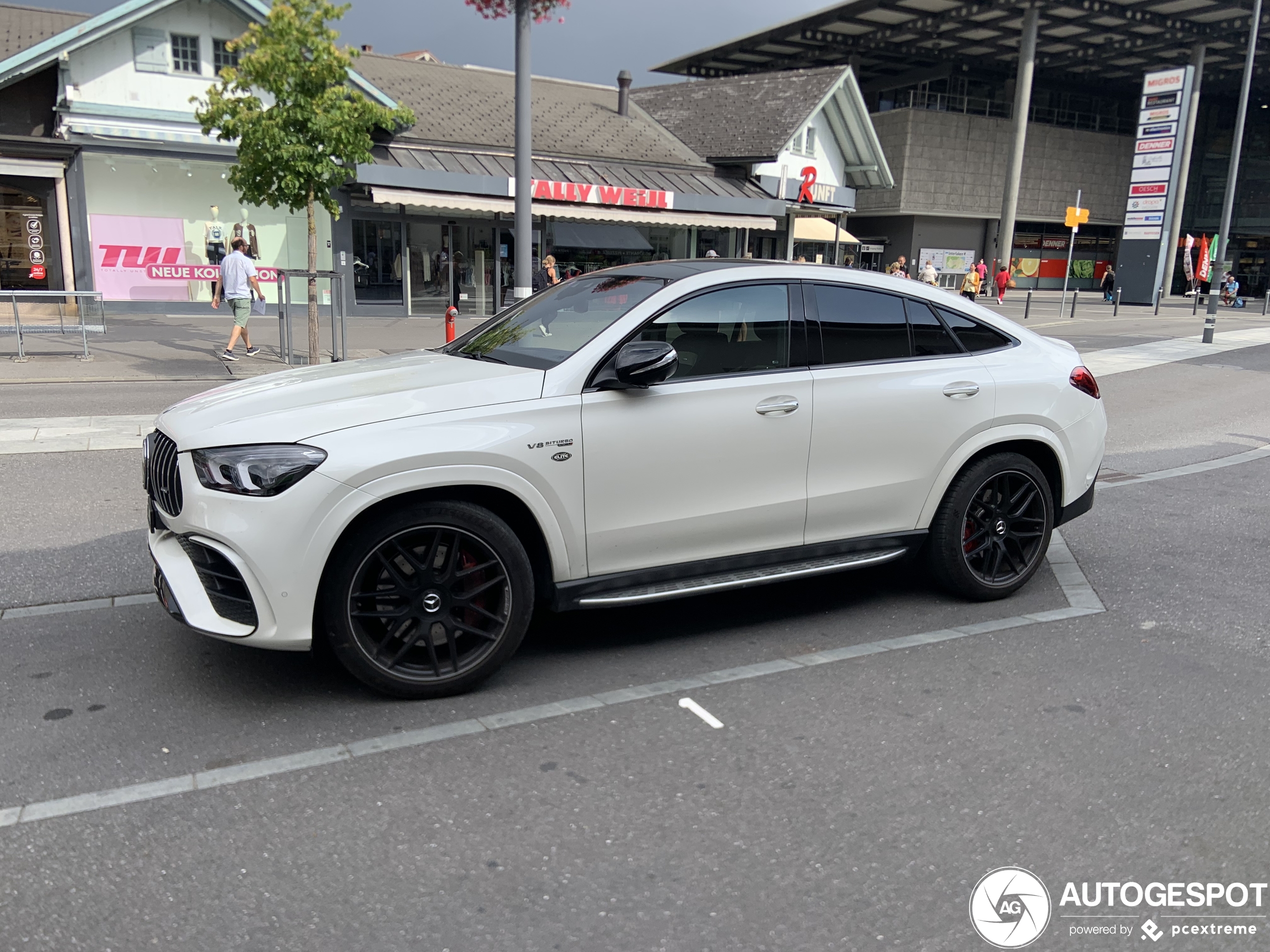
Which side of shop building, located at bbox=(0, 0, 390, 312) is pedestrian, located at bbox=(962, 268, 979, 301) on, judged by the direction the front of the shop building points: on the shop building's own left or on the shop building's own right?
on the shop building's own left

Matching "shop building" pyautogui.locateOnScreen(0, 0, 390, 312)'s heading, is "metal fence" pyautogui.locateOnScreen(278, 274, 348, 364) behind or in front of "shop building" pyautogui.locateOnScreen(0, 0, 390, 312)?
in front

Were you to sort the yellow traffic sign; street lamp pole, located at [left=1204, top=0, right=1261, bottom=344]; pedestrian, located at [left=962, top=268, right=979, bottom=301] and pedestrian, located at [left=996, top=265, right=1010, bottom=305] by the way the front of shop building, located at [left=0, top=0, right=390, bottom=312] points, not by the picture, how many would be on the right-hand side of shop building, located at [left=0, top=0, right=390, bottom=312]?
0

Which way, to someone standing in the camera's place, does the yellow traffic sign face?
facing the viewer

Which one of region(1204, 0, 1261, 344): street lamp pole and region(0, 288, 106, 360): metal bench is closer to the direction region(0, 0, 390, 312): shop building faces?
the metal bench

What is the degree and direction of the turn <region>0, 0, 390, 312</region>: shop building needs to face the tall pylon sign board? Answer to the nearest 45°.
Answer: approximately 90° to its left

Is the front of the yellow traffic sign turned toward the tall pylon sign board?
no

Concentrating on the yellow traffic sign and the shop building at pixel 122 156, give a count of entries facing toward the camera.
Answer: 2

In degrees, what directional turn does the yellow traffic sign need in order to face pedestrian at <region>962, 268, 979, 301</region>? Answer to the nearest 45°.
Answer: approximately 135° to its right

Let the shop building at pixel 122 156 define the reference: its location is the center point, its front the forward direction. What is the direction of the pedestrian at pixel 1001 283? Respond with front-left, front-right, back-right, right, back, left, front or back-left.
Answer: left

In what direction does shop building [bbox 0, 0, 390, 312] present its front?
toward the camera

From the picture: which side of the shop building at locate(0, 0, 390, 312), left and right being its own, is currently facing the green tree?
front

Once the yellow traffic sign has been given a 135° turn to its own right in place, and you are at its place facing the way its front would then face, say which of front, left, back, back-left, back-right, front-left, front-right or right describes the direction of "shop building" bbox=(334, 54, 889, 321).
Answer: left

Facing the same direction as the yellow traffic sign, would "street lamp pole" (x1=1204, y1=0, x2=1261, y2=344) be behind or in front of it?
in front

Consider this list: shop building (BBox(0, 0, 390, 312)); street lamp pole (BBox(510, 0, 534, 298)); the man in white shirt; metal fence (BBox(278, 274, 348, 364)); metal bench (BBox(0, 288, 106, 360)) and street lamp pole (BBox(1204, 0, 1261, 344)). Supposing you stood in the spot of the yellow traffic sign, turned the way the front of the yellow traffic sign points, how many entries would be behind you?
0

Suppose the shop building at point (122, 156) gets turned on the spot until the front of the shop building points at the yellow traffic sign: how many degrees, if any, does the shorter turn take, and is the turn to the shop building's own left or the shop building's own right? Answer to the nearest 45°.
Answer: approximately 90° to the shop building's own left
